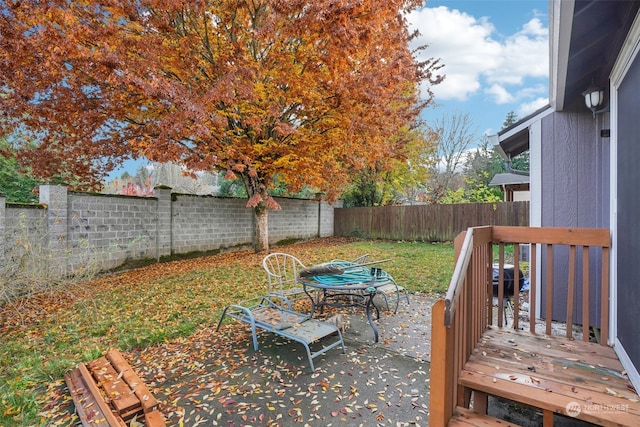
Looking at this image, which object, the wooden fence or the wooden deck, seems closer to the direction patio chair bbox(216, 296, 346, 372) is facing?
the wooden deck

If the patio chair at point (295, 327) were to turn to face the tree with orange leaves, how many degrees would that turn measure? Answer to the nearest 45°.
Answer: approximately 180°

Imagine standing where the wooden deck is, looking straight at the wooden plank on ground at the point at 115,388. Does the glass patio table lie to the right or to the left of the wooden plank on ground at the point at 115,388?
right

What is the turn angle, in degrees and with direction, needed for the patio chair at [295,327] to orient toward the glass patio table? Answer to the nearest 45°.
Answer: approximately 90° to its left

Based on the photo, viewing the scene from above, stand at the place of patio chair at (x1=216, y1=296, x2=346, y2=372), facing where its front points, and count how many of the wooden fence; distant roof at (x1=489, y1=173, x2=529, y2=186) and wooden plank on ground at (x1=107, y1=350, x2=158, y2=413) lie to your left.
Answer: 2

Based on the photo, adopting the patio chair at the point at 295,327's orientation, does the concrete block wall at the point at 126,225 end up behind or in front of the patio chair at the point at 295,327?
behind

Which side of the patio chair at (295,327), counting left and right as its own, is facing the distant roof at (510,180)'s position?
left

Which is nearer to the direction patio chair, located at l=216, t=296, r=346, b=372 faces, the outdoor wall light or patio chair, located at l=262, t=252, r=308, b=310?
the outdoor wall light

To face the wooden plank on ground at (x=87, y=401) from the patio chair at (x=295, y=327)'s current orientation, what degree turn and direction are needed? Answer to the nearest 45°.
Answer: approximately 90° to its right

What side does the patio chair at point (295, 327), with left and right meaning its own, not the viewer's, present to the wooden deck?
front

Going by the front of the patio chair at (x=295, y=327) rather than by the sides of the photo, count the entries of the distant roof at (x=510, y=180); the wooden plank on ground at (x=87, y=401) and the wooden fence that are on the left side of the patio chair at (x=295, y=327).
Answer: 2

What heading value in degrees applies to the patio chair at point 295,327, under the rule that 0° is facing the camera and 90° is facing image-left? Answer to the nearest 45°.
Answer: approximately 315°
